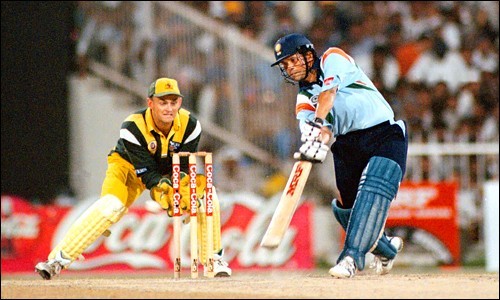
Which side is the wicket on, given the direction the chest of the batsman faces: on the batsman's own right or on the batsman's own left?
on the batsman's own right

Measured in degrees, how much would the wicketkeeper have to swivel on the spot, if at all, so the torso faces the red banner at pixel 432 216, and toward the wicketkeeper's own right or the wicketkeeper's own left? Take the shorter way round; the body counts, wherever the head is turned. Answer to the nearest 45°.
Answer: approximately 135° to the wicketkeeper's own left

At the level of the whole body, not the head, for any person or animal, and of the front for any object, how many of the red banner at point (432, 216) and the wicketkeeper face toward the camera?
2

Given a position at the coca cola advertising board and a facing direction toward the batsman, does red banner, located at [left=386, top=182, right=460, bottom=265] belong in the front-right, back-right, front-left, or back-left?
front-left

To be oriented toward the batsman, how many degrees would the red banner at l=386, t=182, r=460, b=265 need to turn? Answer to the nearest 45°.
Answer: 0° — it already faces them

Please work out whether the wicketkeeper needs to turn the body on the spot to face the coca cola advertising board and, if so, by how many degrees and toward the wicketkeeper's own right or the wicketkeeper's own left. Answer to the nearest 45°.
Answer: approximately 180°

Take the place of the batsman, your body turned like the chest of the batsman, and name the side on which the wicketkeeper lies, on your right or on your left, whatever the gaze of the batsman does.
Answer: on your right

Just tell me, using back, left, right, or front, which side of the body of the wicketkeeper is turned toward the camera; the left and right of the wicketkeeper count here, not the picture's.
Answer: front

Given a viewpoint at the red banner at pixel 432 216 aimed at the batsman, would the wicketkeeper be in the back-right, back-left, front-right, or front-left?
front-right

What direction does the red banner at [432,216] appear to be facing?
toward the camera

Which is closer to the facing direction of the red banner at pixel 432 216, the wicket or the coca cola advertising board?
the wicket

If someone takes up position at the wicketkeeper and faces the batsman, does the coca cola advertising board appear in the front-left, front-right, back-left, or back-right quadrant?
back-left

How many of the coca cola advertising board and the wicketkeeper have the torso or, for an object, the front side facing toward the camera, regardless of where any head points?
2

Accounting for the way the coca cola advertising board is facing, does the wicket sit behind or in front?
in front

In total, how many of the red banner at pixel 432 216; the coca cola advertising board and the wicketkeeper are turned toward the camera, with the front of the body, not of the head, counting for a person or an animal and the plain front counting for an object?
3

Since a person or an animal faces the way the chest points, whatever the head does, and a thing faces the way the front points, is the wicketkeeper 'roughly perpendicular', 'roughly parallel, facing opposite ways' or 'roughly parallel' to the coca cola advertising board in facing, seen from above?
roughly parallel
